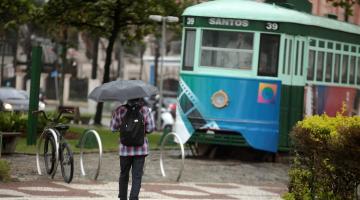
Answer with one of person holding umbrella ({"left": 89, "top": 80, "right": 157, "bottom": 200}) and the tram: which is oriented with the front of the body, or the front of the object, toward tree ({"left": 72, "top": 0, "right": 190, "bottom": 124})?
the person holding umbrella

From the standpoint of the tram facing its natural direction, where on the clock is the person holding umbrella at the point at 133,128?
The person holding umbrella is roughly at 11 o'clock from the tram.

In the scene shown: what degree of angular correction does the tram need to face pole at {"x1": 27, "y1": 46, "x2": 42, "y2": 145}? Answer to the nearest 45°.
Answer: approximately 45° to its right

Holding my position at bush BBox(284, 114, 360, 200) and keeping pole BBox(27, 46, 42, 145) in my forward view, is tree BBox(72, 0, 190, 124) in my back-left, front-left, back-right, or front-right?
front-right

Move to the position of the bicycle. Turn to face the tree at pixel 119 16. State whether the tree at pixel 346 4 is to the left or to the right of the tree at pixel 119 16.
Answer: right

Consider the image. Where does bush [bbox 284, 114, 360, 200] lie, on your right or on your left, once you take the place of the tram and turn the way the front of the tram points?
on your left

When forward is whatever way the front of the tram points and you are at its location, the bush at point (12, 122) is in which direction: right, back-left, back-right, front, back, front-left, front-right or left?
front-right

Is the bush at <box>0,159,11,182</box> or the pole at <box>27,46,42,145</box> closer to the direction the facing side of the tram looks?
the bush

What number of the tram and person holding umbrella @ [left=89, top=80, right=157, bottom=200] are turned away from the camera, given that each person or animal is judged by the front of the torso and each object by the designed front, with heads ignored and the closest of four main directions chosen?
1

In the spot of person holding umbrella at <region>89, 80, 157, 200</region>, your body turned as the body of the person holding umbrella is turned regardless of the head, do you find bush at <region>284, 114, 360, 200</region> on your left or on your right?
on your right

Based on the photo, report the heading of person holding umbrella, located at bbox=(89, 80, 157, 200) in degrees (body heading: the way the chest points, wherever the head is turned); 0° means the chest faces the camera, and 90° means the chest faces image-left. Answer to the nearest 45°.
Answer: approximately 180°

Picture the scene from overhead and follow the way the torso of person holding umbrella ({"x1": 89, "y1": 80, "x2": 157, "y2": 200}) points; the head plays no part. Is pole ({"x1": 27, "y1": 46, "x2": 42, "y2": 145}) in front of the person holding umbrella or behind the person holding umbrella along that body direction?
in front

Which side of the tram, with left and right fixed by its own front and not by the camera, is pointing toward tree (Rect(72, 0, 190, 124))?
right

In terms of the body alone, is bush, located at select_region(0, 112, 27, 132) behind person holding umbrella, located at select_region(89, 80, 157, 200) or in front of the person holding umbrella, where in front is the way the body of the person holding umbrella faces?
in front
